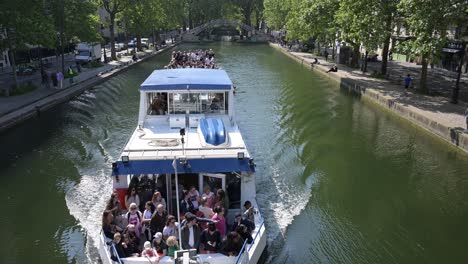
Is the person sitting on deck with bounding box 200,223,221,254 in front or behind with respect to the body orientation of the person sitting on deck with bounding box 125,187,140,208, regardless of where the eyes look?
in front

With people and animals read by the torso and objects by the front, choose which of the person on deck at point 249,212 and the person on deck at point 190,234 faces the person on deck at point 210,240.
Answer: the person on deck at point 249,212

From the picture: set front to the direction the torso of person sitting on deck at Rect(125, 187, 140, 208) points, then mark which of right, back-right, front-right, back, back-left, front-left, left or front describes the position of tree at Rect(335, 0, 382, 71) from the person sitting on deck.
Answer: back-left

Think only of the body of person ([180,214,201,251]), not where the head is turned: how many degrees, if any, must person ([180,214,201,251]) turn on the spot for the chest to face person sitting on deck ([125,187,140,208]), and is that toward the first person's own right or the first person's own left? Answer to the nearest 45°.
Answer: approximately 135° to the first person's own right

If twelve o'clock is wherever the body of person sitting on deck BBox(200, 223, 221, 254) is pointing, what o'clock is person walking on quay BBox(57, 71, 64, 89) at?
The person walking on quay is roughly at 5 o'clock from the person sitting on deck.

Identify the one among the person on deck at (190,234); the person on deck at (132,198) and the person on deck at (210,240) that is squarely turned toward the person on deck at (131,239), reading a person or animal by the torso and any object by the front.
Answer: the person on deck at (132,198)

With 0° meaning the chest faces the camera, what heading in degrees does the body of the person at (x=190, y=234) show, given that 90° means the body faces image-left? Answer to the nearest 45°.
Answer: approximately 0°

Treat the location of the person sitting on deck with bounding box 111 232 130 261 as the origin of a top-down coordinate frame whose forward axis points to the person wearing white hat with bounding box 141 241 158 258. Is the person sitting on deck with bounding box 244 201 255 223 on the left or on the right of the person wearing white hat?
left

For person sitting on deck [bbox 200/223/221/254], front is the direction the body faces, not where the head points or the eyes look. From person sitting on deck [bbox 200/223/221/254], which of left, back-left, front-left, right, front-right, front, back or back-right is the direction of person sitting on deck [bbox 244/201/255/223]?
back-left

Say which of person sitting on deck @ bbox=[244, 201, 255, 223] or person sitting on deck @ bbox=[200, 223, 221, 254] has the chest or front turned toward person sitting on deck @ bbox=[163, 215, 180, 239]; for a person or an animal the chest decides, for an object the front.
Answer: person sitting on deck @ bbox=[244, 201, 255, 223]

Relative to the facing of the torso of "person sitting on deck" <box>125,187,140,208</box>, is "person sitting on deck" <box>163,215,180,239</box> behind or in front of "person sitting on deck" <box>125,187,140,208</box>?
in front

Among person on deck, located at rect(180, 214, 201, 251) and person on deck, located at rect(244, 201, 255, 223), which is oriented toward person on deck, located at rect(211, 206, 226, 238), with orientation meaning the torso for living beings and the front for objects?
person on deck, located at rect(244, 201, 255, 223)

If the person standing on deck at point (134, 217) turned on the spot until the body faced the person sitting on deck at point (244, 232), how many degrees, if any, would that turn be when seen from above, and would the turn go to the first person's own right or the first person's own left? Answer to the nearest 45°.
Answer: approximately 45° to the first person's own left

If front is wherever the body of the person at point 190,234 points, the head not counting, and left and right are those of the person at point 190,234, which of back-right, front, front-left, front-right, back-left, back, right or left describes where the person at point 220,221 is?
back-left

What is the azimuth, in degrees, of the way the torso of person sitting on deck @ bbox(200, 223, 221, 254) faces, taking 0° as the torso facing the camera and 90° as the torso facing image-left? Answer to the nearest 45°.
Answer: approximately 0°
